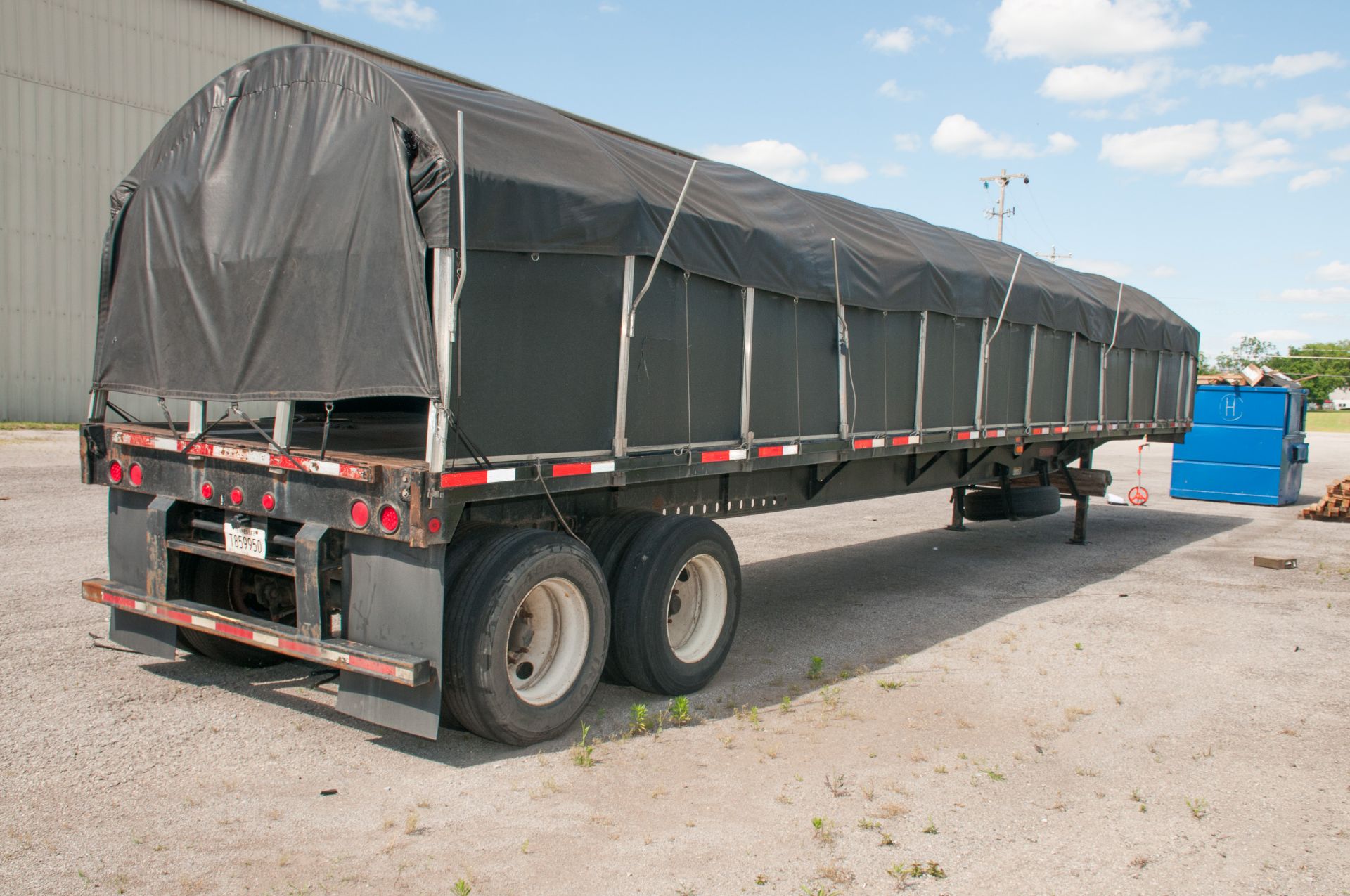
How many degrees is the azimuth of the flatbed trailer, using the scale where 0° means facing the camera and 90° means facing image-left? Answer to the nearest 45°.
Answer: approximately 225°

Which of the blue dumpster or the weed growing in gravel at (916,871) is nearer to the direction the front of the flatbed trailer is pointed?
the blue dumpster

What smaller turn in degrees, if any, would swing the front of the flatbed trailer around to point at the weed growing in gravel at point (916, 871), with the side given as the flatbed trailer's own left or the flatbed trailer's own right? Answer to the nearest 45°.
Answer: approximately 90° to the flatbed trailer's own right

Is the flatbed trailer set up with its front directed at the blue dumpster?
yes
